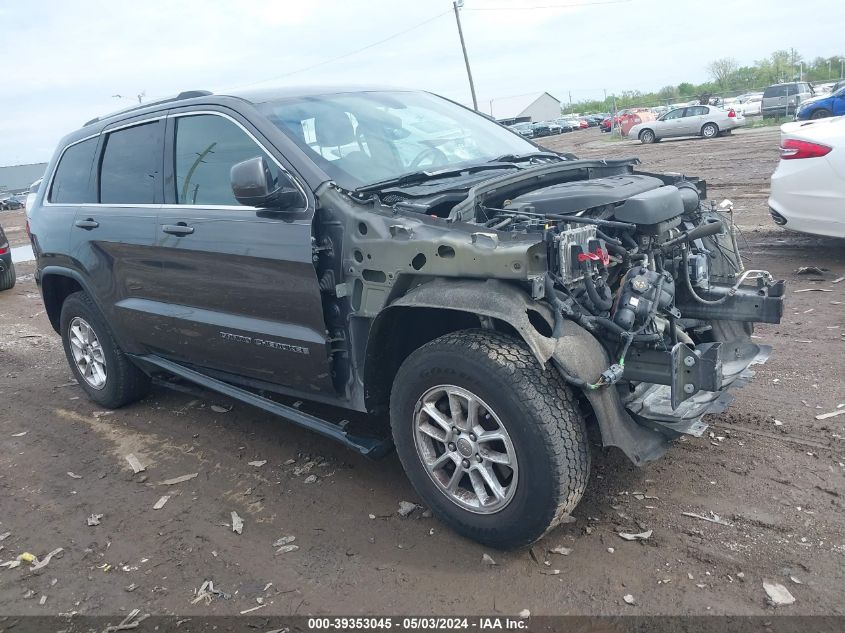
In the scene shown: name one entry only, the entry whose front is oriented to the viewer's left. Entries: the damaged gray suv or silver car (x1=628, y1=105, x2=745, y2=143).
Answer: the silver car

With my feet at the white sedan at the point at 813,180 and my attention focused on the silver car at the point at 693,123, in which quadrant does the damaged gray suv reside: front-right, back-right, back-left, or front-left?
back-left

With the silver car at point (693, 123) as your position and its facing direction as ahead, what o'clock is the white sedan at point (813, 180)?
The white sedan is roughly at 9 o'clock from the silver car.

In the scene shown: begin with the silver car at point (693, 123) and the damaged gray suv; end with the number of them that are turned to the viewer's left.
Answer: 1

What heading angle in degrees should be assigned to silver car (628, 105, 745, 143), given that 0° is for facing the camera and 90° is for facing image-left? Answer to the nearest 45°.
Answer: approximately 90°

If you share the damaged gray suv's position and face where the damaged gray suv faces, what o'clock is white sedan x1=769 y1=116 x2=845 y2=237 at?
The white sedan is roughly at 9 o'clock from the damaged gray suv.

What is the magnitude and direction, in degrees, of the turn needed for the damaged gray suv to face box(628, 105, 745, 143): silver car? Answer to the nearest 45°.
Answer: approximately 90° to its left

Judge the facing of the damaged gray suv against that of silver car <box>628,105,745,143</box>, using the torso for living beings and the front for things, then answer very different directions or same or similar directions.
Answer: very different directions

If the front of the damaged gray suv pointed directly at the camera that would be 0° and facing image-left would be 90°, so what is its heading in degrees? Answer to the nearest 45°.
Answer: approximately 315°

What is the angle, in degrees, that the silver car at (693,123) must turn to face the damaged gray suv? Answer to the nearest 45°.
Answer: approximately 90° to its left
